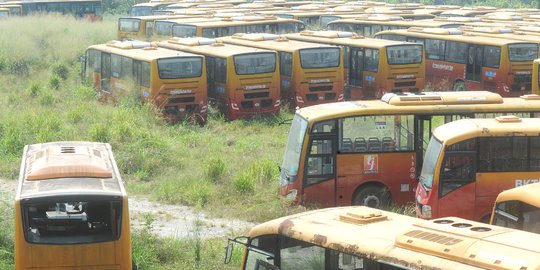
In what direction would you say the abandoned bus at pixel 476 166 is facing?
to the viewer's left

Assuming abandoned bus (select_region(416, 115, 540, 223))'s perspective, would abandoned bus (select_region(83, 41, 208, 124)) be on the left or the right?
on its right

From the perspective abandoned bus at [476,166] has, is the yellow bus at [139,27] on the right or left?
on its right

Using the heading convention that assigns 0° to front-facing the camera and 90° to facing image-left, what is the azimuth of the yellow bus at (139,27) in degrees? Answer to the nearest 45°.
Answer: approximately 45°

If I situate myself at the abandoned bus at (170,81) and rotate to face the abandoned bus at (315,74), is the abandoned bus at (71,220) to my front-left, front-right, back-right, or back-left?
back-right
